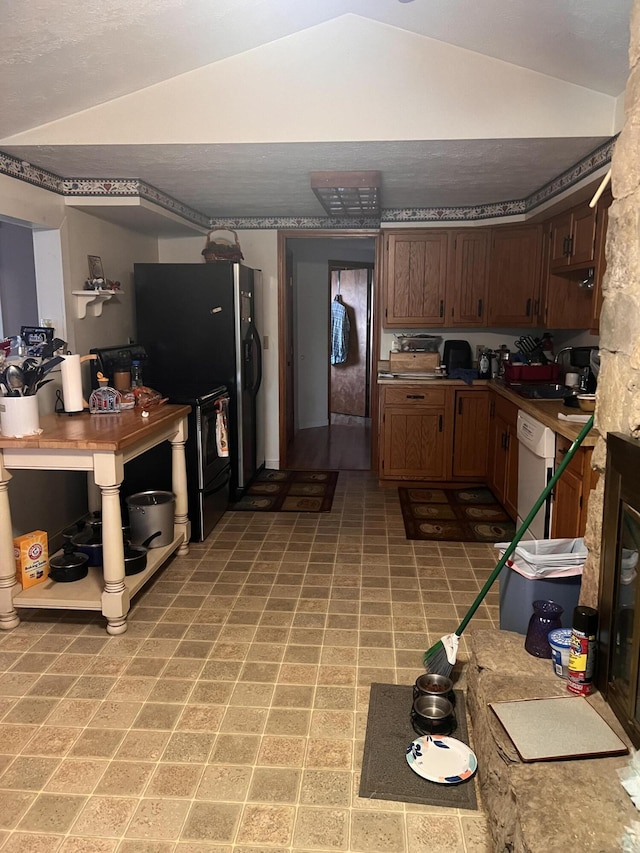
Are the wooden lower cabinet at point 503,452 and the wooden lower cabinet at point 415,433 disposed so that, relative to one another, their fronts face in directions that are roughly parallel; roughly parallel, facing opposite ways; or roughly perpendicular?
roughly perpendicular

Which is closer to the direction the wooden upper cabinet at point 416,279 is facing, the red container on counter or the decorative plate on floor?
the decorative plate on floor

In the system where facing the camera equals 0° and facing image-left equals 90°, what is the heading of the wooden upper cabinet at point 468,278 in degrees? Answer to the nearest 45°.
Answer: approximately 0°

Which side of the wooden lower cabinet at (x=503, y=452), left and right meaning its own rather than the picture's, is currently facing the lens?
left

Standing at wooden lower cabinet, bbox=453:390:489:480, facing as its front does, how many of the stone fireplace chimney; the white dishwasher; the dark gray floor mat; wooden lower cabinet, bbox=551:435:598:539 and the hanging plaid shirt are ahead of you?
4

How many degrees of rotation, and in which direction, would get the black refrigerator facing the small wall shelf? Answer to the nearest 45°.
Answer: approximately 135° to its right

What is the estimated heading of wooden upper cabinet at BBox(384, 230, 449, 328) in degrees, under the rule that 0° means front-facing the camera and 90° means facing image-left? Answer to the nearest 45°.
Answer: approximately 0°

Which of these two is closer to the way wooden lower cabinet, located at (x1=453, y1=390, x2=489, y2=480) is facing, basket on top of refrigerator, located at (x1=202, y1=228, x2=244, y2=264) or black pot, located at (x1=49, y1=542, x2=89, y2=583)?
the black pot

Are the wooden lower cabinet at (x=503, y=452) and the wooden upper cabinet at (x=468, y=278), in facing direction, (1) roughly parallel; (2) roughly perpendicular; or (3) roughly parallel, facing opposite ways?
roughly perpendicular
